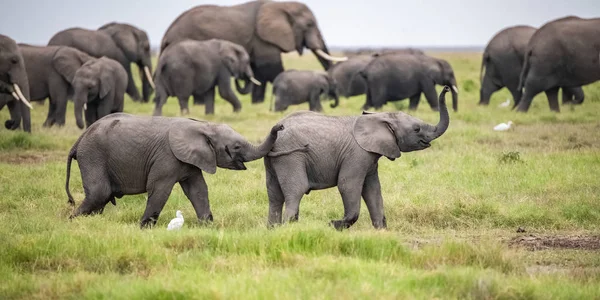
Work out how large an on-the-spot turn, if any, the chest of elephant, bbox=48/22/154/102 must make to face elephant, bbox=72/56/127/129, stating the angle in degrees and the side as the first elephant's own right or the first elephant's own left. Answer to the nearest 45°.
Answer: approximately 90° to the first elephant's own right

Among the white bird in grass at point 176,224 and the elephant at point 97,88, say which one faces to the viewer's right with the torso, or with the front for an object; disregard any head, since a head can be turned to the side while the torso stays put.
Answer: the white bird in grass

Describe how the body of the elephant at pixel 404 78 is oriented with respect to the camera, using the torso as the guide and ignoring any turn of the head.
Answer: to the viewer's right

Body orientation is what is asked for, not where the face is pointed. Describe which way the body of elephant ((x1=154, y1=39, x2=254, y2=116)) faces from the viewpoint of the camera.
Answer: to the viewer's right

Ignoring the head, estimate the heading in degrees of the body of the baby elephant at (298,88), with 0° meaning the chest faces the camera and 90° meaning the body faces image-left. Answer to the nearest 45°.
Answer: approximately 270°

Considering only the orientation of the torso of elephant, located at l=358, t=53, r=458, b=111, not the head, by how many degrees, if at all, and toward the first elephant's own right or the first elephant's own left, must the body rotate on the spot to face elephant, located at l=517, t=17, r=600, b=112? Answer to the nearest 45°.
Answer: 0° — it already faces it

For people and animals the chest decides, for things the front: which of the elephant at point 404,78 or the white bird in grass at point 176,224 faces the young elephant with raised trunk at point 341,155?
the white bird in grass

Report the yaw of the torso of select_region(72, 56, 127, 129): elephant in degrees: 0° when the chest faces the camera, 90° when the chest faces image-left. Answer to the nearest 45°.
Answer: approximately 45°

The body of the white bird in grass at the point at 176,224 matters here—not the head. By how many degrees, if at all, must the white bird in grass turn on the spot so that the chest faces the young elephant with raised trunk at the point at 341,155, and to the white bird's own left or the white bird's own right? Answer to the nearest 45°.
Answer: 0° — it already faces it

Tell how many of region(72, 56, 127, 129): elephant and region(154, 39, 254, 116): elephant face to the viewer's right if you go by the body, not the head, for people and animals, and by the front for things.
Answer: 1

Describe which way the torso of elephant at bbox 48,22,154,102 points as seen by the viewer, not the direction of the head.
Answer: to the viewer's right
